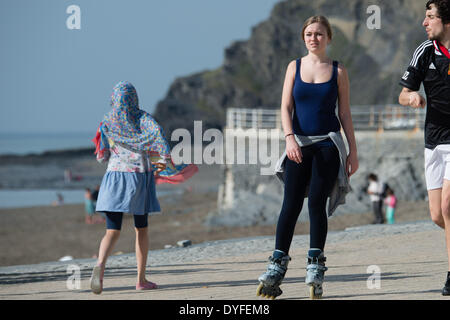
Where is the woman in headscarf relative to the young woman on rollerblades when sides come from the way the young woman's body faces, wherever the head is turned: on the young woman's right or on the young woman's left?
on the young woman's right

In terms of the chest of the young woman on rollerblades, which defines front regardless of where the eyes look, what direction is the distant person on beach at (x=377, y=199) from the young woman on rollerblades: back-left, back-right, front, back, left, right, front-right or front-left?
back

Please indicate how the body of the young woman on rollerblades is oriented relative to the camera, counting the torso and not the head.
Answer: toward the camera
